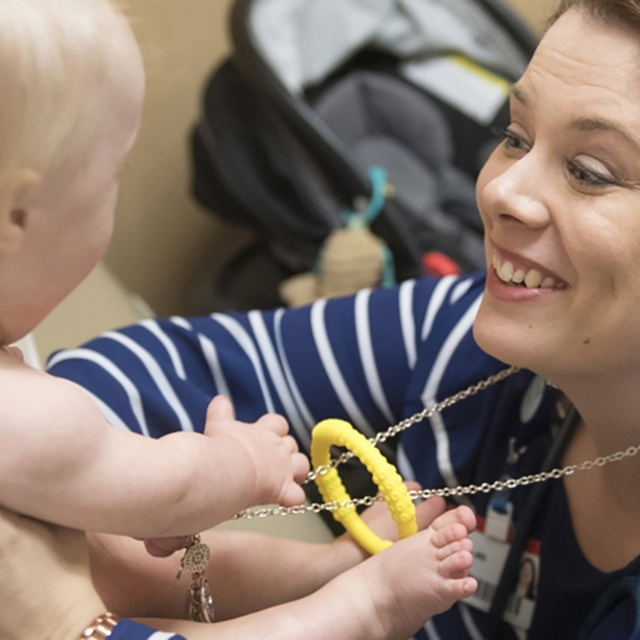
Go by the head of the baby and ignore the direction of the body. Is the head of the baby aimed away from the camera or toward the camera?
away from the camera

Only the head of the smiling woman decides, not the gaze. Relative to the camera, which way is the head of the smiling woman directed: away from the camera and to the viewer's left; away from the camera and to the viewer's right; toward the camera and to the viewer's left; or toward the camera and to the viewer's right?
toward the camera and to the viewer's left

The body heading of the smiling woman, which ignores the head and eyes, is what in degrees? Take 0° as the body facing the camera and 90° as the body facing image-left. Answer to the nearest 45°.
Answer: approximately 45°

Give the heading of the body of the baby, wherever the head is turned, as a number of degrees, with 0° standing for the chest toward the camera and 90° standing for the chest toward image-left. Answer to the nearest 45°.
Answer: approximately 225°
